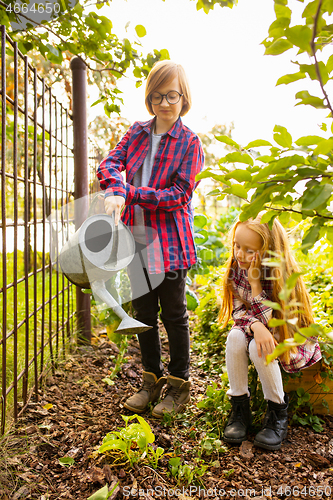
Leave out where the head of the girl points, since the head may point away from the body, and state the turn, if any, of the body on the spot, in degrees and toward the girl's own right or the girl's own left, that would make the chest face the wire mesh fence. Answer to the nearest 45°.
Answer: approximately 45° to the girl's own right

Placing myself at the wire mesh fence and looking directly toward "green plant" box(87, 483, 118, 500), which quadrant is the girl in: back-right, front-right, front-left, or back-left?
front-left

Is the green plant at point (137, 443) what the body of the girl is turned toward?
yes

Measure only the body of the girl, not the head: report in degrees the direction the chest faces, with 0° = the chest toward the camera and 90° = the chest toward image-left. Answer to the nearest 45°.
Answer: approximately 45°

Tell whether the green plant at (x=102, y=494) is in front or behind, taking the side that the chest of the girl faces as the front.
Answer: in front

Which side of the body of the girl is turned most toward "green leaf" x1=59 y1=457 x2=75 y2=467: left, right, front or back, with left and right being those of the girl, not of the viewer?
front

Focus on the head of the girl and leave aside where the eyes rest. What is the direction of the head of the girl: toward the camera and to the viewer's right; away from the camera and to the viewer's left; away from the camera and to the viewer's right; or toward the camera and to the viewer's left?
toward the camera and to the viewer's left
